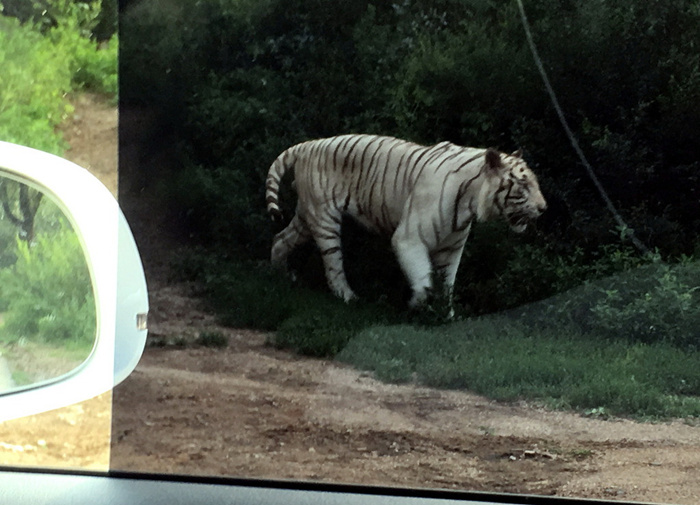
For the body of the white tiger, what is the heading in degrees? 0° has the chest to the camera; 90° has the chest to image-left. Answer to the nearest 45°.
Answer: approximately 270°

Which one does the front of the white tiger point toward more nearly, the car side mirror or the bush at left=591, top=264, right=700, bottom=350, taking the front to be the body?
the bush

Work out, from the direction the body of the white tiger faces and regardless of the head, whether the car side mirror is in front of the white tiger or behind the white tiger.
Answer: behind
